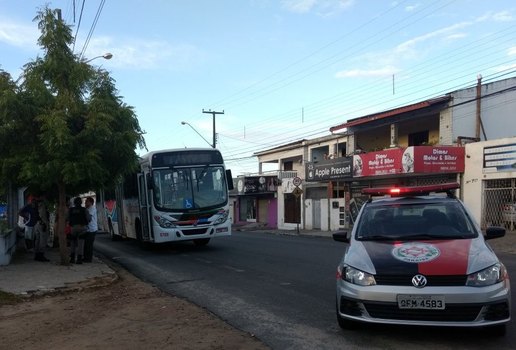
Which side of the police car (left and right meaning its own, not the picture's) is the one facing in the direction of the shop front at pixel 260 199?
back

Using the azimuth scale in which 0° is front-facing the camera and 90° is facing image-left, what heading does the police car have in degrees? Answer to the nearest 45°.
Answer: approximately 0°

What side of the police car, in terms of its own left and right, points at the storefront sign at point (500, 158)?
back

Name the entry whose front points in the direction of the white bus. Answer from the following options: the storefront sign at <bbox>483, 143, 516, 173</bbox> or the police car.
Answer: the storefront sign

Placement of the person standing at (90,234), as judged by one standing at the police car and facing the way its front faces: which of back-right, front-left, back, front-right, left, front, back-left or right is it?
back-right

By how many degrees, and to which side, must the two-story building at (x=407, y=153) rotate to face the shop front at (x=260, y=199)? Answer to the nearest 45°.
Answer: approximately 90° to its right

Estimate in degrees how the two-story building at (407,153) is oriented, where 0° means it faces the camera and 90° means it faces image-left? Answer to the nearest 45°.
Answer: approximately 45°

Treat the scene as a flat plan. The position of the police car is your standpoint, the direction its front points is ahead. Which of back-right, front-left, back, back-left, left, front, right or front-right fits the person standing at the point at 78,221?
back-right

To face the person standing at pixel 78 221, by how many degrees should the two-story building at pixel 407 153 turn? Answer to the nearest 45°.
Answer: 0° — it already faces them

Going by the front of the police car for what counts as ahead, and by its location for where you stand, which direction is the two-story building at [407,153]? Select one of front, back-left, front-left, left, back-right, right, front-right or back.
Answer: back
